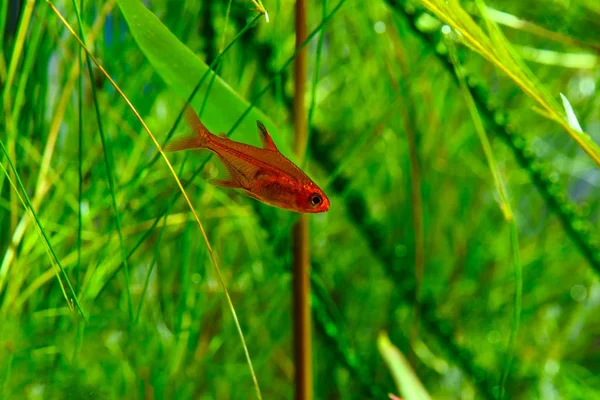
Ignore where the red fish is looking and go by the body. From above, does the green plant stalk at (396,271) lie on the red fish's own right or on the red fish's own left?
on the red fish's own left

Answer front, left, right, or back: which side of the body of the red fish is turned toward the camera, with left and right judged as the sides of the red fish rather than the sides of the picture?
right
